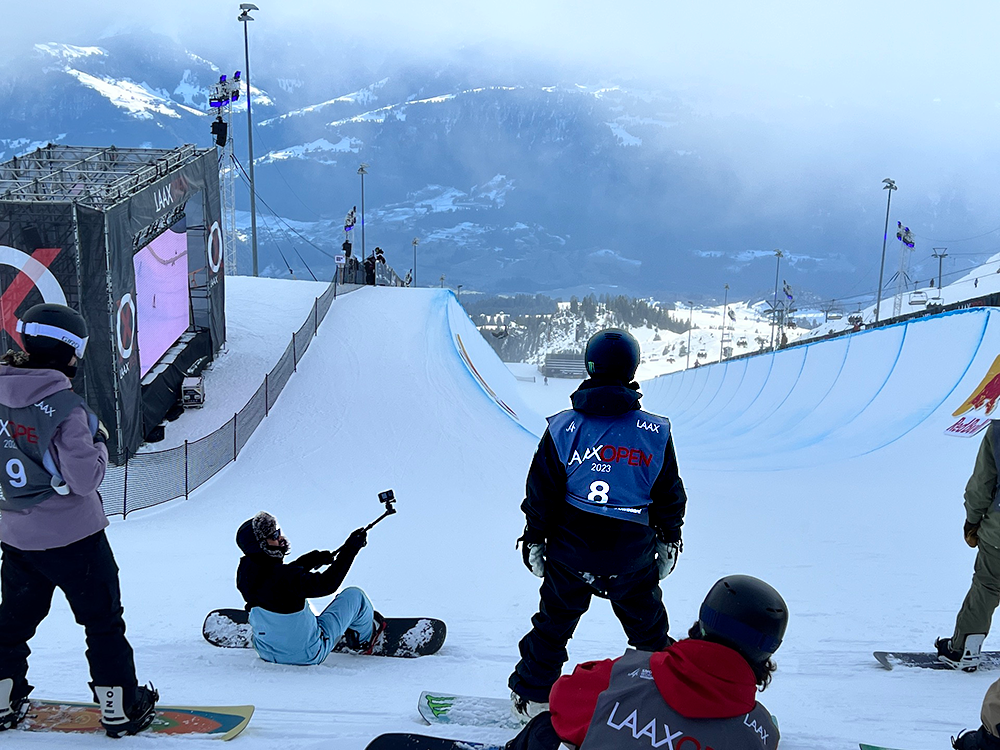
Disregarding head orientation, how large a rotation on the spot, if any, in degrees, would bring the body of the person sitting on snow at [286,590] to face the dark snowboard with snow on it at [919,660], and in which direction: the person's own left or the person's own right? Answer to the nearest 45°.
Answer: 0° — they already face it

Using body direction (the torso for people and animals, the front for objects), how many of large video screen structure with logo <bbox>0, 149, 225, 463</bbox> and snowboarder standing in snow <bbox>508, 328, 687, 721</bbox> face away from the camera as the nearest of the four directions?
1

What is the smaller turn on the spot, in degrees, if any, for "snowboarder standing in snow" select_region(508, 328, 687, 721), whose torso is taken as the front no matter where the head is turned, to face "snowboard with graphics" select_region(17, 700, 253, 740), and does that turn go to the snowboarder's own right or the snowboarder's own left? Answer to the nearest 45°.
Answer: approximately 90° to the snowboarder's own left

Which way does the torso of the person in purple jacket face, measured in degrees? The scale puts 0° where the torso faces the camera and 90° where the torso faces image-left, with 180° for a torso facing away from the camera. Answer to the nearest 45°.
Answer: approximately 225°

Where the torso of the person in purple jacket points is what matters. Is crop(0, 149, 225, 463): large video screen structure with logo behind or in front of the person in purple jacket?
in front

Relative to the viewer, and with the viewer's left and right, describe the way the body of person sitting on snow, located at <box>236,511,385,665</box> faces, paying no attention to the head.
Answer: facing to the right of the viewer

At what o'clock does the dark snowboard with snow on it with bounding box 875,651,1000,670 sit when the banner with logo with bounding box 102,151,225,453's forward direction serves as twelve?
The dark snowboard with snow on it is roughly at 1 o'clock from the banner with logo.

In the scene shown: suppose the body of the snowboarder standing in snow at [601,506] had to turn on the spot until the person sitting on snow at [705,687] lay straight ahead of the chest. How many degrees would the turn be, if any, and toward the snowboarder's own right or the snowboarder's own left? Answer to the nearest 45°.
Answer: approximately 180°

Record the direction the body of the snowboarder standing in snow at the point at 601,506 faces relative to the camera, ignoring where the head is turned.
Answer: away from the camera
